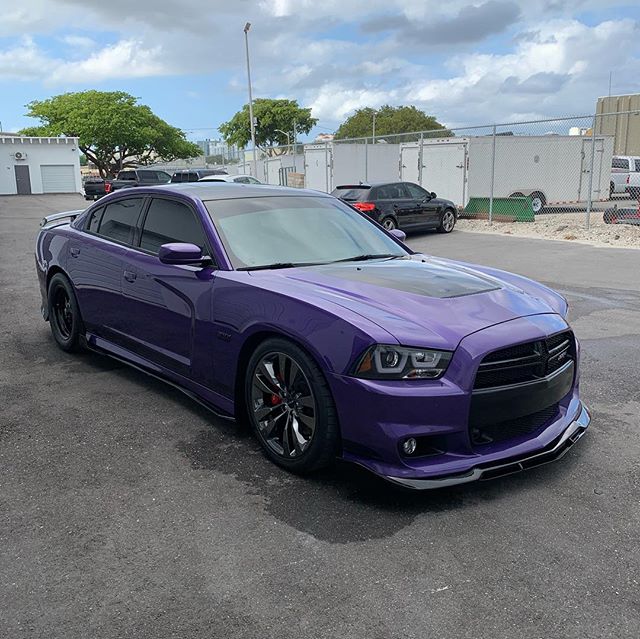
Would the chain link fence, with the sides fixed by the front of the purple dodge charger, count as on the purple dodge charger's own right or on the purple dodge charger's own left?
on the purple dodge charger's own left

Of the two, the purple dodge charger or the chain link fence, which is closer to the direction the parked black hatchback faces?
the chain link fence

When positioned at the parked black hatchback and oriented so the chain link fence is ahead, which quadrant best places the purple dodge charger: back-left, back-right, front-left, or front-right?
back-right

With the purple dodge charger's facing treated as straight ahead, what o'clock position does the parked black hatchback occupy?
The parked black hatchback is roughly at 8 o'clock from the purple dodge charger.

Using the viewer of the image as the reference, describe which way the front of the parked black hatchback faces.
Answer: facing away from the viewer and to the right of the viewer

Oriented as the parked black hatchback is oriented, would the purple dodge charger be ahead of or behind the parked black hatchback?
behind

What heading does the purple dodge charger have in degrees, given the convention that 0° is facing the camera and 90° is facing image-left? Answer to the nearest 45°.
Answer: approximately 315°
